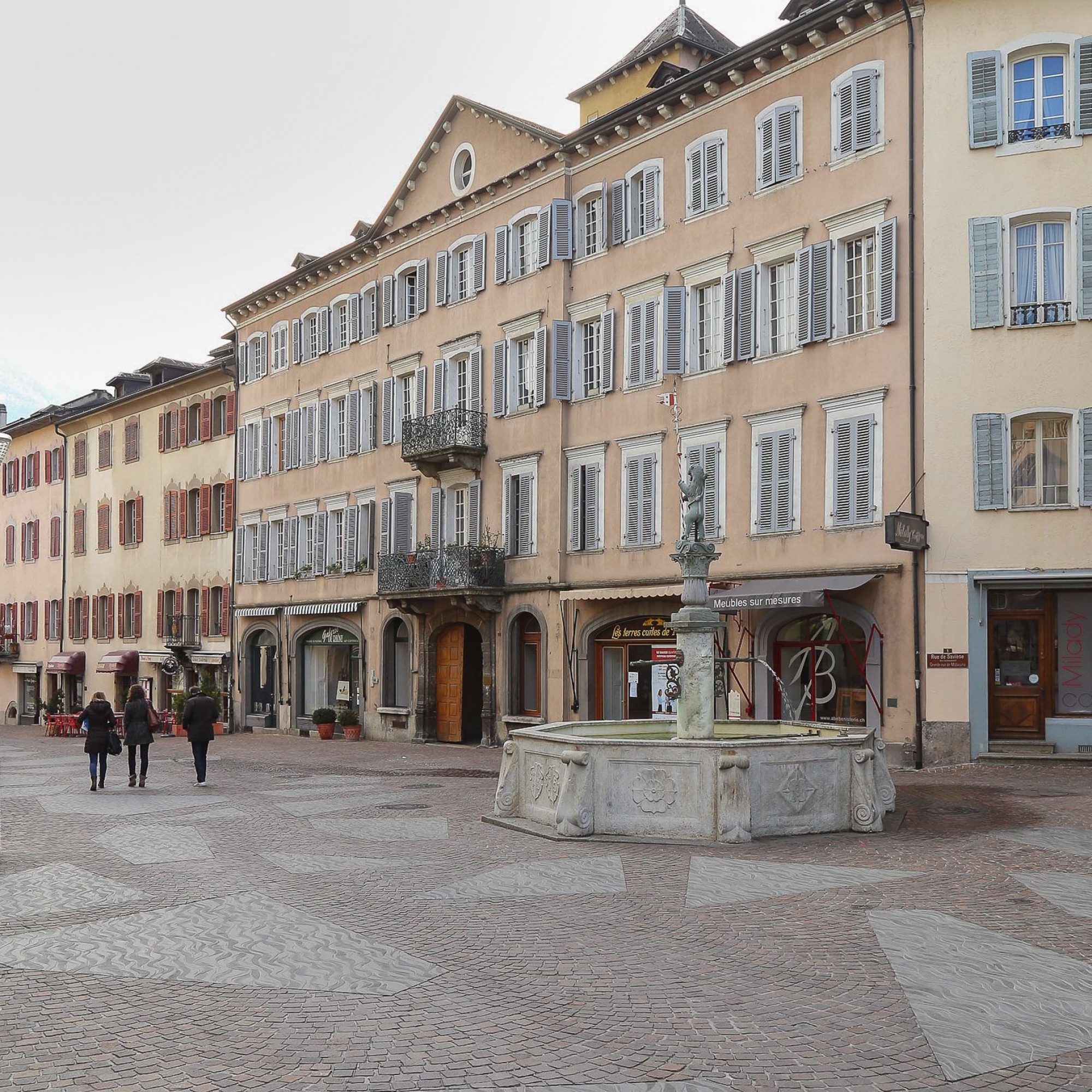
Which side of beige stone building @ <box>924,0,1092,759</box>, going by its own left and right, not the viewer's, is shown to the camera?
front

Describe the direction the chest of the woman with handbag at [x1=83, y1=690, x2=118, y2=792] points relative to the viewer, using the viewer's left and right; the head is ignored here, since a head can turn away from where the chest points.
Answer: facing away from the viewer

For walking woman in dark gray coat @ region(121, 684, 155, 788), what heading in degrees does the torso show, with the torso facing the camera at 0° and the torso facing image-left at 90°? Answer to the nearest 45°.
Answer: approximately 180°

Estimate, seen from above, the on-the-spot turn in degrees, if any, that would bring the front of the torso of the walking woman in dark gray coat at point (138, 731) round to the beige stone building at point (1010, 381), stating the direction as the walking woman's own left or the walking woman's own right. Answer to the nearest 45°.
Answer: approximately 90° to the walking woman's own right

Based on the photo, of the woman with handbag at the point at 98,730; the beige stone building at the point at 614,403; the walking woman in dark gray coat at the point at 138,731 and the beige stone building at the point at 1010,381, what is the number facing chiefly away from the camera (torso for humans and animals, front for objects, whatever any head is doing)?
2

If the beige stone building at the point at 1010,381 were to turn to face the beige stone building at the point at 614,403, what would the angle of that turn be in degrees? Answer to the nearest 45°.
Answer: approximately 135° to its right

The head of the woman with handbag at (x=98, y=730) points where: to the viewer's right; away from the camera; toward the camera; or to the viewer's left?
away from the camera

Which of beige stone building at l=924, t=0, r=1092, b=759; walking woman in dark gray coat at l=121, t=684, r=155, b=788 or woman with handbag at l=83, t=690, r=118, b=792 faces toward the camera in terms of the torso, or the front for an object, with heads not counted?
the beige stone building

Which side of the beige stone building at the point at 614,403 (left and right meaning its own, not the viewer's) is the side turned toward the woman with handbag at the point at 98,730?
front

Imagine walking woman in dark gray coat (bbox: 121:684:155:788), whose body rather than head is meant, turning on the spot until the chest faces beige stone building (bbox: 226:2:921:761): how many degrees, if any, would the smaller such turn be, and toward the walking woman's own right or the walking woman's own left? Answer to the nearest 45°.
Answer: approximately 45° to the walking woman's own right
